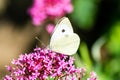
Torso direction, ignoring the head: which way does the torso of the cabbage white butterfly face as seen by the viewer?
to the viewer's left
